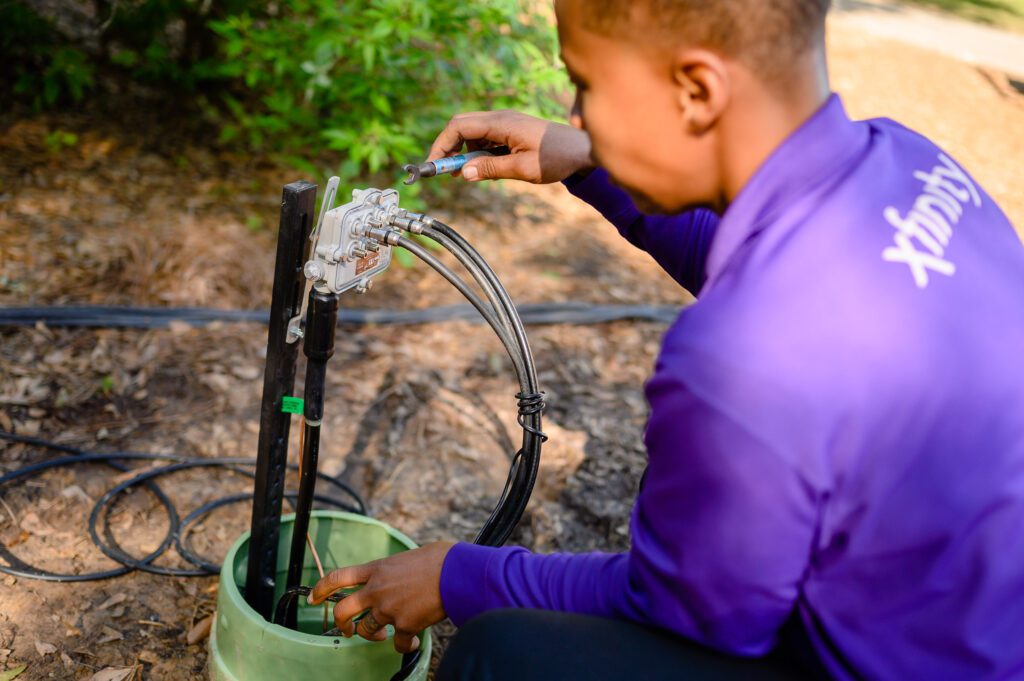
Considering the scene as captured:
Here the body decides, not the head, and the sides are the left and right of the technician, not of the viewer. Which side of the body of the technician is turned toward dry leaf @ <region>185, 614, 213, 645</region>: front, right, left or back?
front

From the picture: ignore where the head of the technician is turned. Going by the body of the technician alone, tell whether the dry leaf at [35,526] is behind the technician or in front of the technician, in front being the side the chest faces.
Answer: in front

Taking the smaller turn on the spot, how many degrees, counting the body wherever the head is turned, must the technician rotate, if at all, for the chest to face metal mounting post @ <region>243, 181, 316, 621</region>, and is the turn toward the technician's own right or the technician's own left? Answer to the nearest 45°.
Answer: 0° — they already face it

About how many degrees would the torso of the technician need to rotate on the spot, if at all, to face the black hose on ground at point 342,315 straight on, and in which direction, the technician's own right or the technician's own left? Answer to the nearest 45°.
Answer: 0° — they already face it

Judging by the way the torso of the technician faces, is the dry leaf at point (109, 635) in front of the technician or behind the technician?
in front

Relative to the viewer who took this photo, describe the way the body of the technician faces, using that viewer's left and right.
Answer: facing away from the viewer and to the left of the viewer

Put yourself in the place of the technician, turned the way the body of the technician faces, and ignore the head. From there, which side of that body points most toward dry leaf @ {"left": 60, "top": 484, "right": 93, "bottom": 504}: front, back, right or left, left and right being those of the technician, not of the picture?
front
